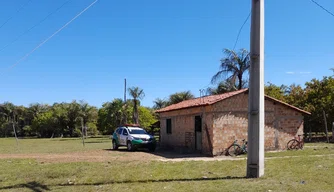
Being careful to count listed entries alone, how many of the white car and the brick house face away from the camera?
0

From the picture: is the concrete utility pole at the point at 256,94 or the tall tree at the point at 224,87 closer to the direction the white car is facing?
the concrete utility pole

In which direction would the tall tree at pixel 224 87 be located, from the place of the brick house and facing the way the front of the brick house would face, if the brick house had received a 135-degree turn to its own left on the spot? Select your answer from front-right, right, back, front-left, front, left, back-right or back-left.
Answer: left

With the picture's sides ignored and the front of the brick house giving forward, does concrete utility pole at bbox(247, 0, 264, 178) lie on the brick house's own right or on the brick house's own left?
on the brick house's own left

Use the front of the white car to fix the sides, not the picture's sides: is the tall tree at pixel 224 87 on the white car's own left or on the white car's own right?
on the white car's own left

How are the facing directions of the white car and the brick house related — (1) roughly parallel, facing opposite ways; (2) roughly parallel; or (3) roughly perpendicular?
roughly perpendicular

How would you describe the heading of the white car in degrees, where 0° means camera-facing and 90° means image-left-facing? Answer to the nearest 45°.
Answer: approximately 315°
